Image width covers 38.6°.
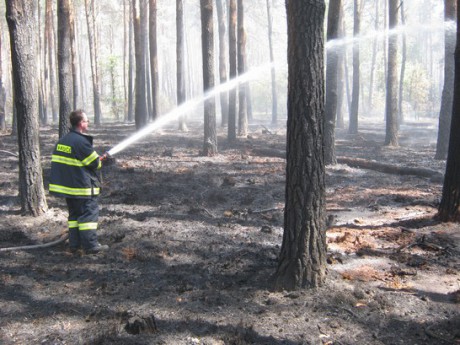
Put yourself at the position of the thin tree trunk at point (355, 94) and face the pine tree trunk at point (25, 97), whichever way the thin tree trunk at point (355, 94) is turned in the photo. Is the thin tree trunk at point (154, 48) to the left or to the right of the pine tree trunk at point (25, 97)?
right

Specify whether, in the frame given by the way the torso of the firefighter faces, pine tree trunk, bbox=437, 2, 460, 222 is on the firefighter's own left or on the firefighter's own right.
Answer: on the firefighter's own right

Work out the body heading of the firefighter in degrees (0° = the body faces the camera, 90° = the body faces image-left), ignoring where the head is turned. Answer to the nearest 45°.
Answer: approximately 225°

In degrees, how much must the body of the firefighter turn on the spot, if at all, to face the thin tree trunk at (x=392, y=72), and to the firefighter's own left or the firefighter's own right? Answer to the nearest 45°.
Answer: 0° — they already face it

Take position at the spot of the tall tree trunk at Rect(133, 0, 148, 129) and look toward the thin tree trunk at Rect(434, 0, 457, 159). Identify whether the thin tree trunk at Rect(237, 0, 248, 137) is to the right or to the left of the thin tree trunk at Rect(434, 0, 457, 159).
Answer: left

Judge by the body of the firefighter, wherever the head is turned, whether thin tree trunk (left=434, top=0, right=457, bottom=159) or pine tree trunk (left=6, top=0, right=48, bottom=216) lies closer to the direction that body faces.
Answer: the thin tree trunk
